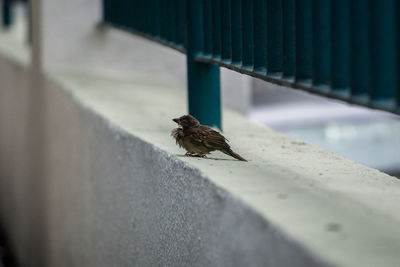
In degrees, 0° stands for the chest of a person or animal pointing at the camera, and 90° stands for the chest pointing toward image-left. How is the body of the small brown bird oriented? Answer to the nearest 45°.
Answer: approximately 90°
